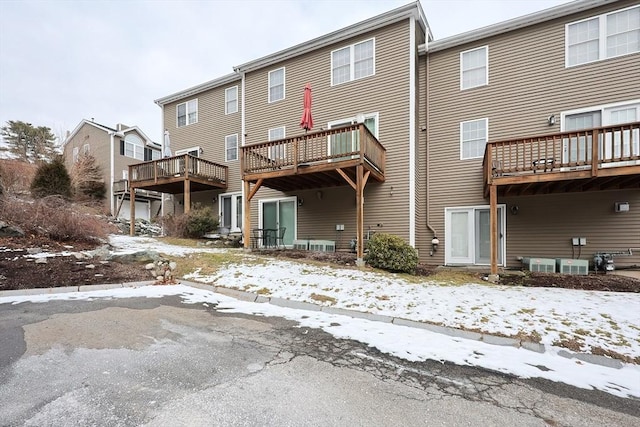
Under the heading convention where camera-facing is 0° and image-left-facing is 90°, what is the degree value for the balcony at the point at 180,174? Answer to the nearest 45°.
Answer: approximately 45°

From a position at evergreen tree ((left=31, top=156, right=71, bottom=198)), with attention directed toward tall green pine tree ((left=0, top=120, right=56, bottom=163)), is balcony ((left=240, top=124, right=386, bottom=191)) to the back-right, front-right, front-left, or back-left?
back-right

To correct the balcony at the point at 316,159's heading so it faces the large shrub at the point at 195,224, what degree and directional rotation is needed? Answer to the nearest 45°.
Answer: approximately 90° to its right

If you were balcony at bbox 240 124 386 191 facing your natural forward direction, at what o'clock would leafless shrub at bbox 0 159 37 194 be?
The leafless shrub is roughly at 2 o'clock from the balcony.

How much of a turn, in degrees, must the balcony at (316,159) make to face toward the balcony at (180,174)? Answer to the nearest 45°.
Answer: approximately 90° to its right

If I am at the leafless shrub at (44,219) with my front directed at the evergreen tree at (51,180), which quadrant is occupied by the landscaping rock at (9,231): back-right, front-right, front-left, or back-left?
back-left

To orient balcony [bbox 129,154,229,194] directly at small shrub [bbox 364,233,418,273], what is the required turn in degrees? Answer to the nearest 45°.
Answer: approximately 90° to its left

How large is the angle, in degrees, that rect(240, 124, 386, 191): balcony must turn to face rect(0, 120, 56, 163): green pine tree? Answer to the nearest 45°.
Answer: approximately 90° to its right

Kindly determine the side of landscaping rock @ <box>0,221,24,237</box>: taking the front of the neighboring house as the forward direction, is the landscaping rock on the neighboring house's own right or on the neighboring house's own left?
on the neighboring house's own right
